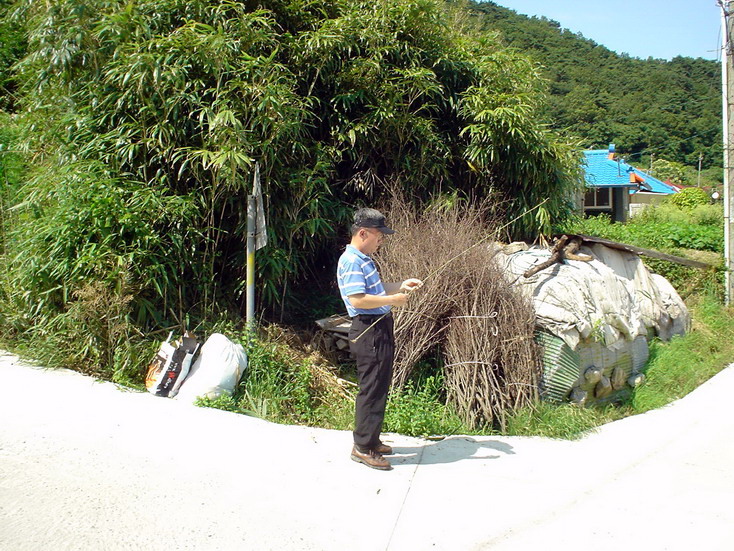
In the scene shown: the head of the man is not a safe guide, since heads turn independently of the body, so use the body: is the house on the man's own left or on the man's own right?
on the man's own left

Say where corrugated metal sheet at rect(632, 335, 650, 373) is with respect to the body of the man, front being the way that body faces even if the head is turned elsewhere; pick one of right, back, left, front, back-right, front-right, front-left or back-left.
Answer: front-left

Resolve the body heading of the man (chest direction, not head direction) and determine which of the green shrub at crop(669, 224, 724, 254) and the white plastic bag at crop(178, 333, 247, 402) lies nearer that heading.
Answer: the green shrub

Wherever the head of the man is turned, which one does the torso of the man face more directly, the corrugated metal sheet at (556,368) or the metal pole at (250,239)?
the corrugated metal sheet

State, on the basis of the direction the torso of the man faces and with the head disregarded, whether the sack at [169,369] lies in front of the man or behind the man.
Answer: behind

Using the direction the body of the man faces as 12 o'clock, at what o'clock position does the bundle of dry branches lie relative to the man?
The bundle of dry branches is roughly at 10 o'clock from the man.

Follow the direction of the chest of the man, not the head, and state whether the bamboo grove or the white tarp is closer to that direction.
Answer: the white tarp

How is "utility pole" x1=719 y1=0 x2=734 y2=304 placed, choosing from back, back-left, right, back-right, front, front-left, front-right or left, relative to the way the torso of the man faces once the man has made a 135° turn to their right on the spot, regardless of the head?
back

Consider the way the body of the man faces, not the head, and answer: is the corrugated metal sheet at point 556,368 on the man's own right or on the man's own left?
on the man's own left

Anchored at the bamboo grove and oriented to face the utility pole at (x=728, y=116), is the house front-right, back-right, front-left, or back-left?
front-left

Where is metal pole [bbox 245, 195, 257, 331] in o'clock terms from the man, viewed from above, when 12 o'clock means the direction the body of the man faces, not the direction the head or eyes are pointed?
The metal pole is roughly at 8 o'clock from the man.

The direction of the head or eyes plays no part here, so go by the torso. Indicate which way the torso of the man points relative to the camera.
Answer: to the viewer's right

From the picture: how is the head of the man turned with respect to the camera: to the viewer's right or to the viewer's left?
to the viewer's right

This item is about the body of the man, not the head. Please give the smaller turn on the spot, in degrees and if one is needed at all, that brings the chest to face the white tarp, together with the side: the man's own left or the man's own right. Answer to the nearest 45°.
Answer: approximately 45° to the man's own left
